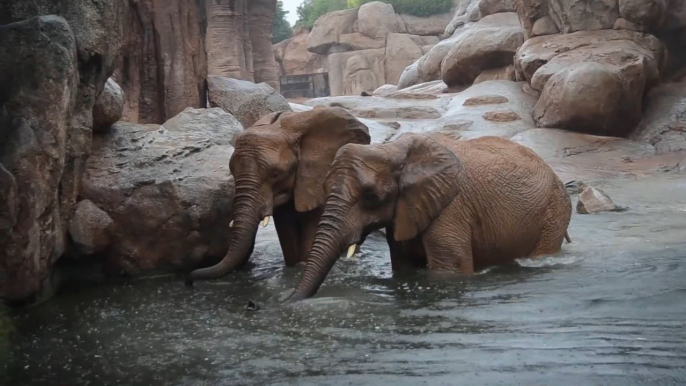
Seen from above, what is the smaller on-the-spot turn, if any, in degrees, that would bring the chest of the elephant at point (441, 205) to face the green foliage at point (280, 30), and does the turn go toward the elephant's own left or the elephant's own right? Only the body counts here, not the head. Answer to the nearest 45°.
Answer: approximately 135° to the elephant's own right

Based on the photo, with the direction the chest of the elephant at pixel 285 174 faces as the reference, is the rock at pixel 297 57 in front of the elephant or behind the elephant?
behind

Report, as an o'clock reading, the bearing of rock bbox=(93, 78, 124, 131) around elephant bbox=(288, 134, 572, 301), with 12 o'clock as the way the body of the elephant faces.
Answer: The rock is roughly at 2 o'clock from the elephant.

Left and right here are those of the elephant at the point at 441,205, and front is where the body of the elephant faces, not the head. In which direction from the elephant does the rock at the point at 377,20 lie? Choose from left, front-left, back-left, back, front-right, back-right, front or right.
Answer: back-right

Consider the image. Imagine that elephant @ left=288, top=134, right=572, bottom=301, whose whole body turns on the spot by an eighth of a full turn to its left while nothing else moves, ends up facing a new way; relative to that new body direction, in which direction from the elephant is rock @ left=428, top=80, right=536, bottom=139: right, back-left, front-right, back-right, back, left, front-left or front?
back

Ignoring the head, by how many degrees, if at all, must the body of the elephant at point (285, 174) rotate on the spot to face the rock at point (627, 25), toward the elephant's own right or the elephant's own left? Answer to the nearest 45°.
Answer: approximately 180°

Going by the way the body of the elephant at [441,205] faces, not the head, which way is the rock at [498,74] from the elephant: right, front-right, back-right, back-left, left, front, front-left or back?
back-right

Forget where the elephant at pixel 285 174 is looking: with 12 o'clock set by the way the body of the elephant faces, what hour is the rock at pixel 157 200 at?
The rock is roughly at 2 o'clock from the elephant.

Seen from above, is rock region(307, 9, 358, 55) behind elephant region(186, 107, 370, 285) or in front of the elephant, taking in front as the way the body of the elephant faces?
behind
